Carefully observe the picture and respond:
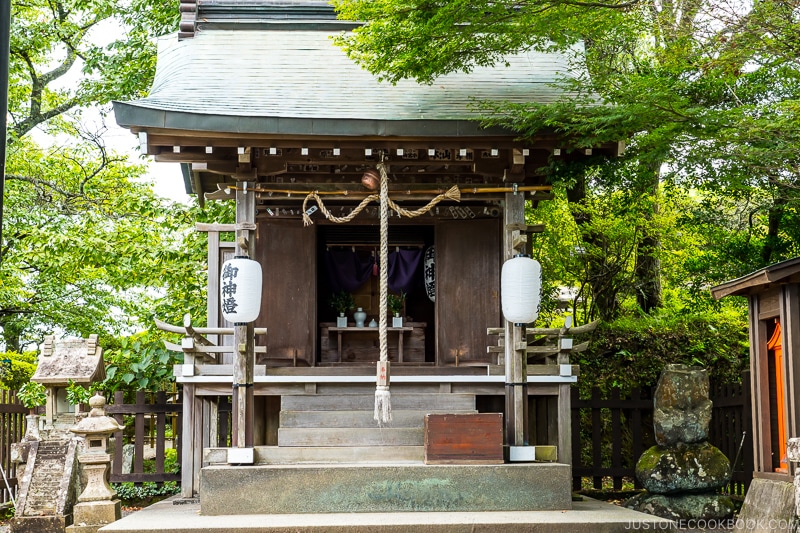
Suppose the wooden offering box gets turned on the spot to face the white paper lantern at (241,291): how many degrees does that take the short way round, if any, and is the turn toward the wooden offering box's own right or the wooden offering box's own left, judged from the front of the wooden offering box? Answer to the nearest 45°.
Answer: approximately 90° to the wooden offering box's own right

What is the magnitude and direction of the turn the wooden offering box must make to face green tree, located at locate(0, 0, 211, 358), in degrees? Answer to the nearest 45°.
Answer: approximately 135° to its right

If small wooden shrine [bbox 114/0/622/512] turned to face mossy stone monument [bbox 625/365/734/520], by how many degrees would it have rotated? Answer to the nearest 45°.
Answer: approximately 90° to its left

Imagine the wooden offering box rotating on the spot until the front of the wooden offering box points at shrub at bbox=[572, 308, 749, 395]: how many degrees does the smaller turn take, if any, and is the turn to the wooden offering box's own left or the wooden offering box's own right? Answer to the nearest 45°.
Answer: approximately 135° to the wooden offering box's own left

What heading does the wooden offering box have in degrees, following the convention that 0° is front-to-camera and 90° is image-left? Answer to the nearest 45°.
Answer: approximately 0°

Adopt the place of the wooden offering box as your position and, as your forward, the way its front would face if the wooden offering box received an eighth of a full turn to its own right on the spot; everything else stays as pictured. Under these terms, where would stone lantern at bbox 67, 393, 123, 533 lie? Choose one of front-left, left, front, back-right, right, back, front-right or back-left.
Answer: front-right

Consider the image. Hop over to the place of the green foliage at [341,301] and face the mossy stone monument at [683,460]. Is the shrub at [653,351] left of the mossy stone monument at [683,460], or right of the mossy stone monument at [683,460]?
left
